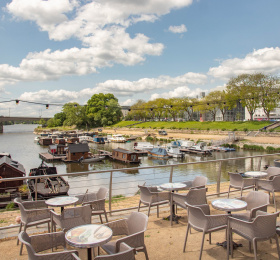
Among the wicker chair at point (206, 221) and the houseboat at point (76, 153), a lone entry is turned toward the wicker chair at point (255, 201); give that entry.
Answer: the wicker chair at point (206, 221)

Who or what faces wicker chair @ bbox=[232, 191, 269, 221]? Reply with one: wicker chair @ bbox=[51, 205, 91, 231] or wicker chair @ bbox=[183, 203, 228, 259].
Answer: wicker chair @ bbox=[183, 203, 228, 259]

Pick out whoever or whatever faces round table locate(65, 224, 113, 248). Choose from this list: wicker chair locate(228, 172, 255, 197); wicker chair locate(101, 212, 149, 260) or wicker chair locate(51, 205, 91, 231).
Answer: wicker chair locate(101, 212, 149, 260)

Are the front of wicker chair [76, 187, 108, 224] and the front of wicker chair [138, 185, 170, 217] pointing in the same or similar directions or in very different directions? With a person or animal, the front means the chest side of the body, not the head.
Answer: very different directions

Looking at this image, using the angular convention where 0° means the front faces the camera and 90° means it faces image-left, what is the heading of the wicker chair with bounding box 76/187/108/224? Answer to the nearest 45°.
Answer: approximately 45°

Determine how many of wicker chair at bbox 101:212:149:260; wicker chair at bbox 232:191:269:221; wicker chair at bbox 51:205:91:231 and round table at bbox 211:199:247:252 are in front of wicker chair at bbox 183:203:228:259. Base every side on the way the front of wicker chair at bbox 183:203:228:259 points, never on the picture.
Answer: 2

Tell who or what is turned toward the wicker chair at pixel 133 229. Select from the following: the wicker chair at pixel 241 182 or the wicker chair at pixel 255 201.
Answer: the wicker chair at pixel 255 201

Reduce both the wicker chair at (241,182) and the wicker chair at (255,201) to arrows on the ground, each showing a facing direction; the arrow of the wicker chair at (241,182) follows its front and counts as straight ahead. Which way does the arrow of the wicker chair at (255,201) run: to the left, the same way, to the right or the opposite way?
the opposite way

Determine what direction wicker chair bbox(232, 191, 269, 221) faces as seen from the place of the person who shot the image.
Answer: facing the viewer and to the left of the viewer
